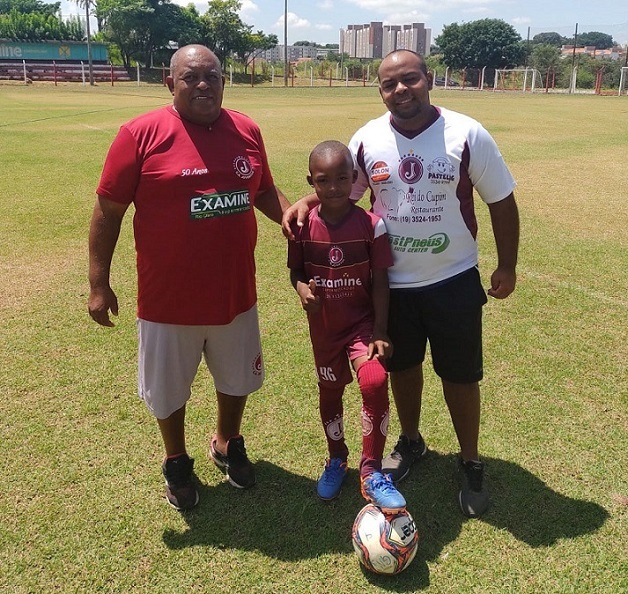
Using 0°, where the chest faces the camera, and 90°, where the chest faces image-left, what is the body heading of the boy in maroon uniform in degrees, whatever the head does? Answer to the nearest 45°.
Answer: approximately 0°

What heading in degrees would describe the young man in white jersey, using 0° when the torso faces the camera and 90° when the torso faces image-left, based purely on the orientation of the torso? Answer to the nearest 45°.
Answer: approximately 0°

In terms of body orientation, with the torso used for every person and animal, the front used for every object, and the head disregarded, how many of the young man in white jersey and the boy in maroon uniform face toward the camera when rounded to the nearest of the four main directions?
2
